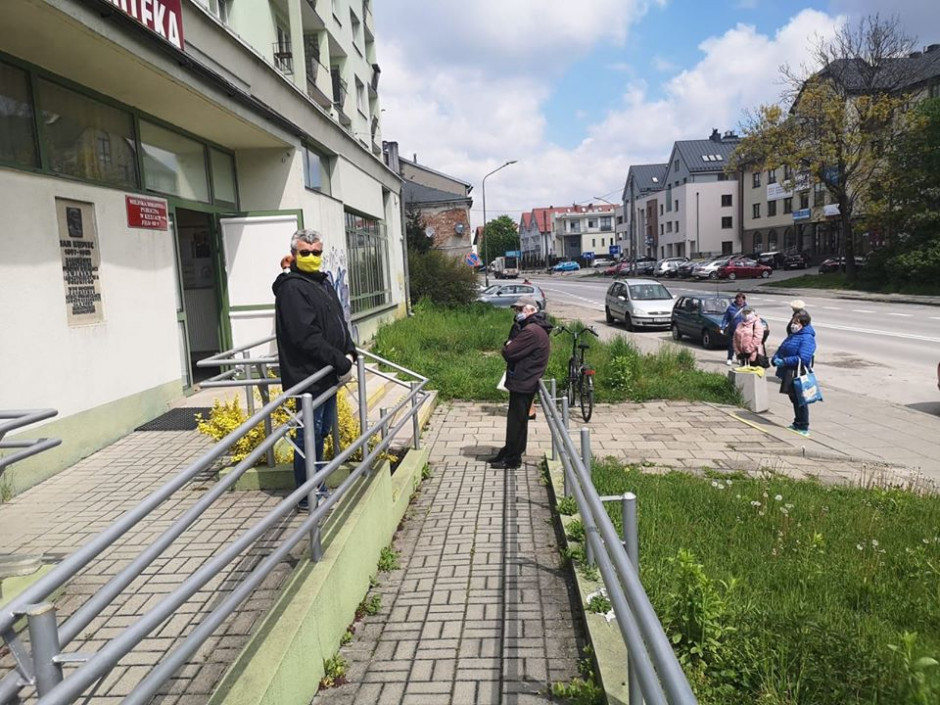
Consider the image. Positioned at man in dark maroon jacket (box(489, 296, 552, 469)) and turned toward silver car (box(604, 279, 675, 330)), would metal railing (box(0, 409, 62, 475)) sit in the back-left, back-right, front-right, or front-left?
back-left

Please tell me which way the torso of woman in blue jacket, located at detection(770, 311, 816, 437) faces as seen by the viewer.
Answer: to the viewer's left

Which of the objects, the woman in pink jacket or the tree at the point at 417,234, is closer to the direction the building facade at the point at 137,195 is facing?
the woman in pink jacket

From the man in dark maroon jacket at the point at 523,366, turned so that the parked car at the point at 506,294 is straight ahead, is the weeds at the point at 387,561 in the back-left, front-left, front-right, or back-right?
back-left

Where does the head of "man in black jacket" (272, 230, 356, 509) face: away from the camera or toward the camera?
toward the camera

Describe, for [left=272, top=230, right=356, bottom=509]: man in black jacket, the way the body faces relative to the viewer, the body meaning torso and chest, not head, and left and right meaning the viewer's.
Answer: facing the viewer and to the right of the viewer

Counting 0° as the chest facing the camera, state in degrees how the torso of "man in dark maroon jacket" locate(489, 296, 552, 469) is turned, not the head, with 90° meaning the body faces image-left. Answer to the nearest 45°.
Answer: approximately 90°
